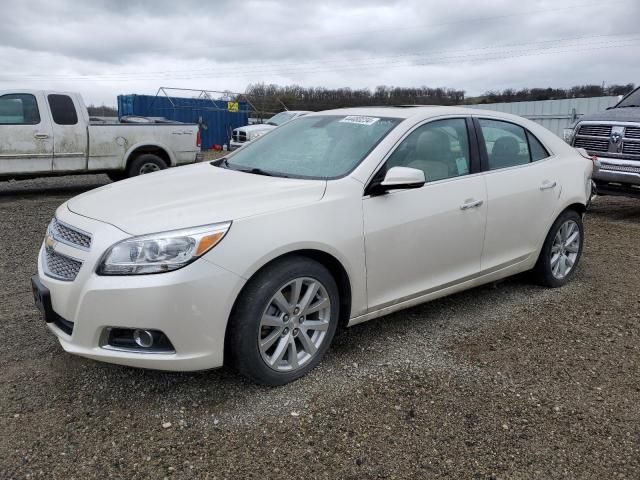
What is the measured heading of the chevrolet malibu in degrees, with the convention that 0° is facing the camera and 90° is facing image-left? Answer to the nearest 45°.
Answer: approximately 45°

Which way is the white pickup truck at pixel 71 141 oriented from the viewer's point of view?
to the viewer's left

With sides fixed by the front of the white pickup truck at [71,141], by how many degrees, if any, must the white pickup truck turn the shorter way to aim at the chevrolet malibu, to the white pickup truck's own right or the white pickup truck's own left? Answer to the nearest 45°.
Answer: approximately 90° to the white pickup truck's own left

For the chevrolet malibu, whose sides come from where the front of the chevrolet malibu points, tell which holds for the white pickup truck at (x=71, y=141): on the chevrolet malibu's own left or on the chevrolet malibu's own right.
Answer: on the chevrolet malibu's own right
